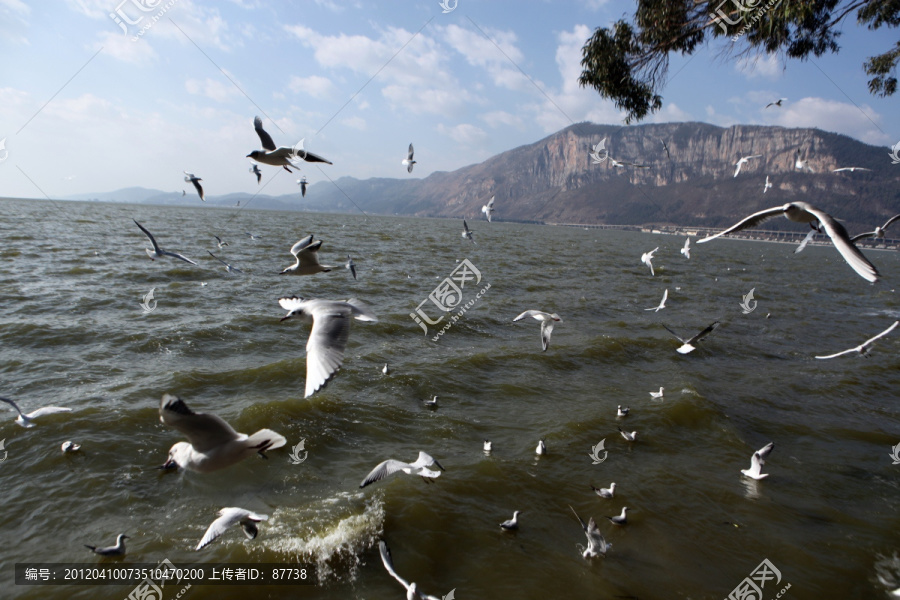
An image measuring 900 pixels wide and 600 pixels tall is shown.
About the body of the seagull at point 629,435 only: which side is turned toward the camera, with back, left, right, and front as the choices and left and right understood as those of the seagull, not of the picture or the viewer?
right

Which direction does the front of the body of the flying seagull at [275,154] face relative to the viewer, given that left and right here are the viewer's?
facing to the left of the viewer

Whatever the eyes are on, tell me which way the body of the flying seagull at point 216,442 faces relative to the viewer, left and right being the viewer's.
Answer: facing to the left of the viewer

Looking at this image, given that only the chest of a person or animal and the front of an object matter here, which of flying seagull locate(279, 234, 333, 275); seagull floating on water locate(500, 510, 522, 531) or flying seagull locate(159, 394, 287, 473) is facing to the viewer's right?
the seagull floating on water

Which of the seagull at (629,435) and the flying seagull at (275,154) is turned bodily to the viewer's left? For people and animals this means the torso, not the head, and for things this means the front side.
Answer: the flying seagull
